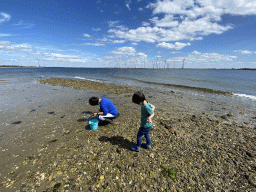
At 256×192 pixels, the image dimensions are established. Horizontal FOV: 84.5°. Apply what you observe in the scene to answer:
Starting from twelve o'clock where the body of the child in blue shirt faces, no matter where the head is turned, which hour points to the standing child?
The standing child is roughly at 8 o'clock from the child in blue shirt.

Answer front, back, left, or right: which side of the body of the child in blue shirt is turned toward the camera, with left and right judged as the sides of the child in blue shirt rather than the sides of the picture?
left
